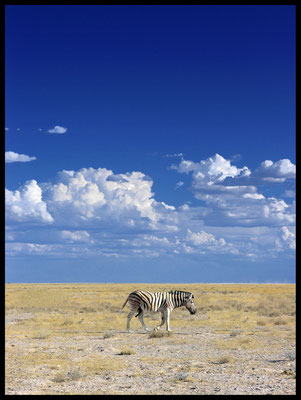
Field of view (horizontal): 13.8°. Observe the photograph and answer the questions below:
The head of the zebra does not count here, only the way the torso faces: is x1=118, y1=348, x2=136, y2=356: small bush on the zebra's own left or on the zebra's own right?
on the zebra's own right

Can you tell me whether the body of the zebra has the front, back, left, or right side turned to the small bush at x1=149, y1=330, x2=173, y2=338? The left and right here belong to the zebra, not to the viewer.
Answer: right

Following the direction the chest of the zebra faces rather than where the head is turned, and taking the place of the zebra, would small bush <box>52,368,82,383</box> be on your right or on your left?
on your right

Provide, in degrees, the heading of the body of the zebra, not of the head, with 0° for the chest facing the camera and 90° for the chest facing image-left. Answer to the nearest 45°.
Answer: approximately 270°
